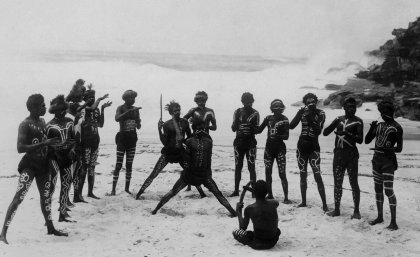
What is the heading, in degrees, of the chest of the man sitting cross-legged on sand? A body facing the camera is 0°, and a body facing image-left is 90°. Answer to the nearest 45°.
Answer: approximately 135°

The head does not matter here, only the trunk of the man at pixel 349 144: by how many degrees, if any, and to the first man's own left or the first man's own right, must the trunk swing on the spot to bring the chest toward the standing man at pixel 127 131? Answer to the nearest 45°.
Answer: approximately 45° to the first man's own right

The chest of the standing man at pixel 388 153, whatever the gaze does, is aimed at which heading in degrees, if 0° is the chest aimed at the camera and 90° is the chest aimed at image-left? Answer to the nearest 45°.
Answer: approximately 45°

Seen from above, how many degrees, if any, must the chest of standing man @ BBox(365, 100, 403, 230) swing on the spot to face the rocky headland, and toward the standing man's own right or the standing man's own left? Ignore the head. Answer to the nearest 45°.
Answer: approximately 135° to the standing man's own right

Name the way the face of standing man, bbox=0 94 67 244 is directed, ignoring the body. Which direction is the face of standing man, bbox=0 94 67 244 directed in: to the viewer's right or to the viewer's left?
to the viewer's right

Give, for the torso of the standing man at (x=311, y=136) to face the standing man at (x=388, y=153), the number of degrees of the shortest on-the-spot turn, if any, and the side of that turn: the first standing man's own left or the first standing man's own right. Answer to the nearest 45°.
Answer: approximately 90° to the first standing man's own left

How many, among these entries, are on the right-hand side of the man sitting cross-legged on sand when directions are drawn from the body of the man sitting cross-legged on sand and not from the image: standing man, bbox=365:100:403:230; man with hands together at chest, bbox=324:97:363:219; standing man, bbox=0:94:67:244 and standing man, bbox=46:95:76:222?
2

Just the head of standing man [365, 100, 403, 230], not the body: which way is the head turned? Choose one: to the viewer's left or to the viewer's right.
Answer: to the viewer's left

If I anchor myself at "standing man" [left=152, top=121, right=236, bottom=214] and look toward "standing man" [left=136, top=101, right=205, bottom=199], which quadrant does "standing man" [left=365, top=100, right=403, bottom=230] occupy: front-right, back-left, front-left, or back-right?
back-right
